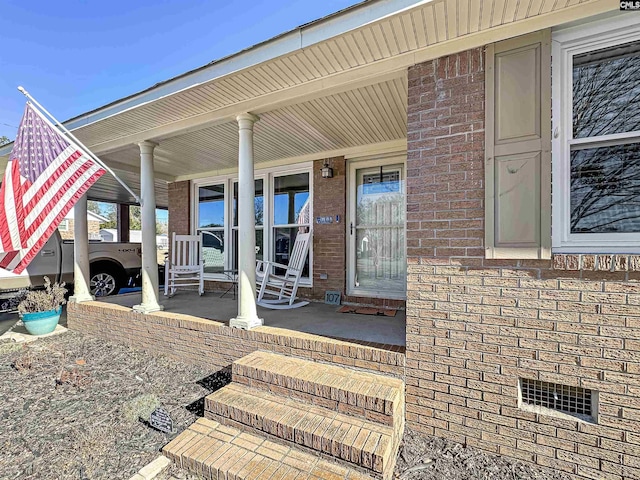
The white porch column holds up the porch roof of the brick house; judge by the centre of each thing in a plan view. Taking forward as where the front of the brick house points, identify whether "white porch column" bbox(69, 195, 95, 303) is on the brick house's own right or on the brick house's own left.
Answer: on the brick house's own right

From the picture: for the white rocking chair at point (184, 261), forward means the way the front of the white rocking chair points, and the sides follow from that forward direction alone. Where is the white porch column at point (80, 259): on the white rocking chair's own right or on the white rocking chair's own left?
on the white rocking chair's own right

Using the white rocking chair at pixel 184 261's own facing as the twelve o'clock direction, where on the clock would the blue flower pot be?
The blue flower pot is roughly at 2 o'clock from the white rocking chair.

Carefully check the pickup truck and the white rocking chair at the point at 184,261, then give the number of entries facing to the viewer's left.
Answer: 1

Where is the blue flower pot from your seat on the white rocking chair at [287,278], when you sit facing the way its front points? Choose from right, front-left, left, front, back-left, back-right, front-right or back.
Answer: front-right

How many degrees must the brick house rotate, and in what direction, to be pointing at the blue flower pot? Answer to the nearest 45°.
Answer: approximately 45° to its right

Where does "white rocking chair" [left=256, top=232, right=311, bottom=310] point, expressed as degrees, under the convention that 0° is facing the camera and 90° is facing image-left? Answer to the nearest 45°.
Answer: approximately 45°

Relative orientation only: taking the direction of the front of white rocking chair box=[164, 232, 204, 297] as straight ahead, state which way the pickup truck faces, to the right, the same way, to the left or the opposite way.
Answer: to the right

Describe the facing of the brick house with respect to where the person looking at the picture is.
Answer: facing the viewer and to the left of the viewer

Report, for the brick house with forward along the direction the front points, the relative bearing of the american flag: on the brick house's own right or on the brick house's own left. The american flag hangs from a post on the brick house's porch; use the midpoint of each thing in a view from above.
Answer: on the brick house's own right
